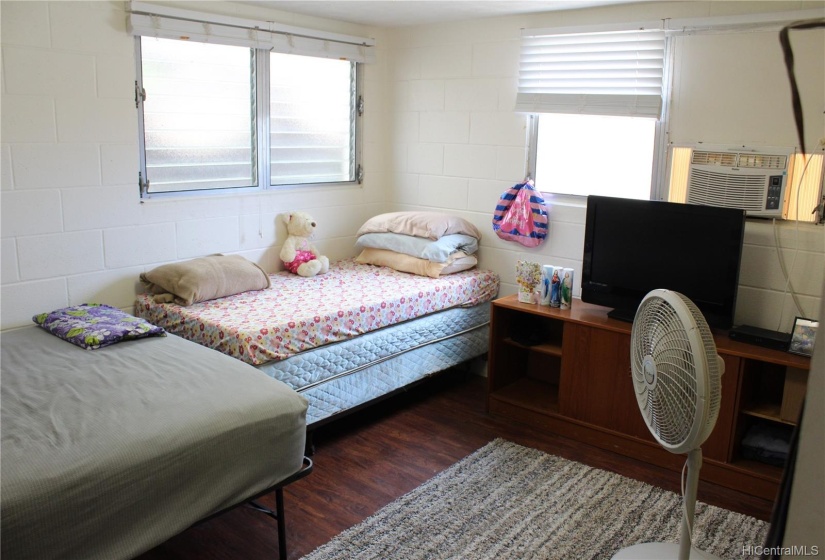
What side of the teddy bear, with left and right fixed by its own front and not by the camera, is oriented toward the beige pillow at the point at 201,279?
right

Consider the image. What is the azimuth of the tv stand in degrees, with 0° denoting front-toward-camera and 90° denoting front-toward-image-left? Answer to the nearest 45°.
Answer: approximately 45°

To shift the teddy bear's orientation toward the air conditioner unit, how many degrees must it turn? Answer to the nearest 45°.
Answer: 0° — it already faces it

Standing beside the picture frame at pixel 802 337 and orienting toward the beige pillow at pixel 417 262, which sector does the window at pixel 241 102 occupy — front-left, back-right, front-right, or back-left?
front-left

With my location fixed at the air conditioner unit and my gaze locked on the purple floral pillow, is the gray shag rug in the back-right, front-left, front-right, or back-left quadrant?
front-left

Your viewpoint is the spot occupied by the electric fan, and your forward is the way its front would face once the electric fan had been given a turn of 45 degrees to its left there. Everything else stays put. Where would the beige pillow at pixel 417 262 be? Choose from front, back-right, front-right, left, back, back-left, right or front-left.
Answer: back-right

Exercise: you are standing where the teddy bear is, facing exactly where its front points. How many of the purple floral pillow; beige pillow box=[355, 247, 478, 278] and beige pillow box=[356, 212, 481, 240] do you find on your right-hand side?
1

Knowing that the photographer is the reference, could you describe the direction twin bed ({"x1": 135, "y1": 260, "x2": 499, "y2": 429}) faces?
facing the viewer and to the left of the viewer

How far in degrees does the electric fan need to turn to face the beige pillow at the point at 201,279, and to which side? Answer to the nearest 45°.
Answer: approximately 45° to its right

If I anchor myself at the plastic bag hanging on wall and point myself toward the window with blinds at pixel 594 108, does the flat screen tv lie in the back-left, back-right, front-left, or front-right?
front-right

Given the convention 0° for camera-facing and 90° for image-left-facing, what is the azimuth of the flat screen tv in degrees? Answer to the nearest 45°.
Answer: approximately 45°

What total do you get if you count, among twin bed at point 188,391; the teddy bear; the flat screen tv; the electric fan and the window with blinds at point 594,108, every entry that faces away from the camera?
0

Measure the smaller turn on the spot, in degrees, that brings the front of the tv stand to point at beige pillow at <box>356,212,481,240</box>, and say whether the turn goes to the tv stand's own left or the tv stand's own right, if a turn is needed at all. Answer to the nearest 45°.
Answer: approximately 90° to the tv stand's own right
